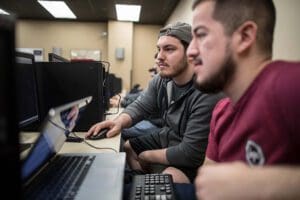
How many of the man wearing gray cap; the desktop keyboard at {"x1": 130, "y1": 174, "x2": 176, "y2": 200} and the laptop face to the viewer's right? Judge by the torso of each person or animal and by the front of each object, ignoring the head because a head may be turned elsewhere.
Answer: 2

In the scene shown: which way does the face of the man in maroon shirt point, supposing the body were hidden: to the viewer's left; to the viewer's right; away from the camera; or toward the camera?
to the viewer's left

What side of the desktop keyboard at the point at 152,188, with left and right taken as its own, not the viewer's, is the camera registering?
right

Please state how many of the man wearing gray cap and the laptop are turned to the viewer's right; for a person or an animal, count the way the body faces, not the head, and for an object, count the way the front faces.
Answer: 1

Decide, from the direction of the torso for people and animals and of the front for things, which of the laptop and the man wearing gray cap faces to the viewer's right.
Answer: the laptop

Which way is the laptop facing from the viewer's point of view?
to the viewer's right

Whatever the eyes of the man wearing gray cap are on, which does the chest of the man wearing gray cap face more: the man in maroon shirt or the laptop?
the laptop

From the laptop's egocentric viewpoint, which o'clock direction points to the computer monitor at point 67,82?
The computer monitor is roughly at 9 o'clock from the laptop.

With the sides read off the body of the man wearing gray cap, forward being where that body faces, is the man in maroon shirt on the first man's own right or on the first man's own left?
on the first man's own left
